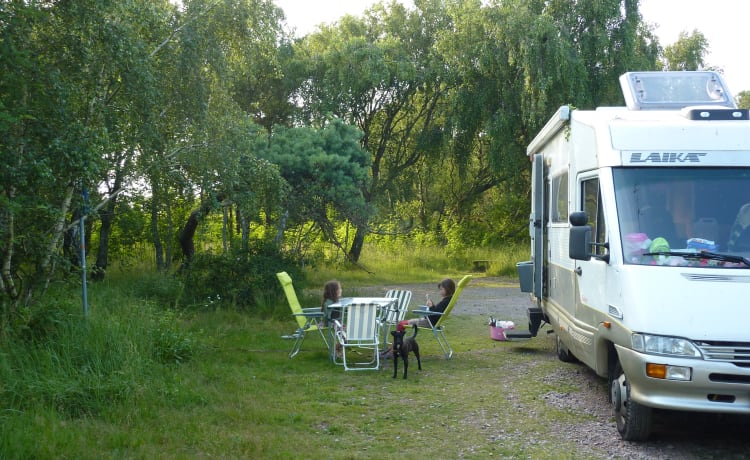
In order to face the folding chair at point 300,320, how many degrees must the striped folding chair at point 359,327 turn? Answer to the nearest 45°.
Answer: approximately 45° to its left

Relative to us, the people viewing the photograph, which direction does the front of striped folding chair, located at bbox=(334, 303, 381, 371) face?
facing away from the viewer

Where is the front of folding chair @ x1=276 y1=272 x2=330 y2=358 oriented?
to the viewer's right

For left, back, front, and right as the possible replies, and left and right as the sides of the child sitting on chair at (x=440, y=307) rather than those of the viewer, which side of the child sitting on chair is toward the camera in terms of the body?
left

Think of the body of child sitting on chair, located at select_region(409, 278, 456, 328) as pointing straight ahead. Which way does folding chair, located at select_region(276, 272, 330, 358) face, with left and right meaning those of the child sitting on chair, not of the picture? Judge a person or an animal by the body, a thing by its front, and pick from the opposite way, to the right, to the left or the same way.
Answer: the opposite way

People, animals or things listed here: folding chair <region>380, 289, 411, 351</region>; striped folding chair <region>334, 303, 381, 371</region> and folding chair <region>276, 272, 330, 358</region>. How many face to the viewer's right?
1

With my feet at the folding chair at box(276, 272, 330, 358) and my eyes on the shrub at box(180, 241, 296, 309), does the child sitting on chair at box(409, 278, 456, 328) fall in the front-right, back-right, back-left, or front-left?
back-right

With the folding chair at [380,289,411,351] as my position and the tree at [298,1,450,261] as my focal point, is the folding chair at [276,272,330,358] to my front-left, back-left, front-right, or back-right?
back-left

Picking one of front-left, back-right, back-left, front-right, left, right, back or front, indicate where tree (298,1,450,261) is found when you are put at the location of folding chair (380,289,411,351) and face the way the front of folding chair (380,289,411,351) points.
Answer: back-right

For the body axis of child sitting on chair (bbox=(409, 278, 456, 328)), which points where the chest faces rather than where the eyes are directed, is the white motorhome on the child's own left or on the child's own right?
on the child's own left

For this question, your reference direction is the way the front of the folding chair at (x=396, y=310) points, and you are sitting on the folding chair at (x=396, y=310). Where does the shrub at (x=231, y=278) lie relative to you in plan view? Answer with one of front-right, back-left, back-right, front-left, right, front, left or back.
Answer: right

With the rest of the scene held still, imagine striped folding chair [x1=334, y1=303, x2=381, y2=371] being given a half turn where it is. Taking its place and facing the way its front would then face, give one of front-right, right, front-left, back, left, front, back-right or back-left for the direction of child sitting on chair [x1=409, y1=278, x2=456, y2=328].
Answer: back-left

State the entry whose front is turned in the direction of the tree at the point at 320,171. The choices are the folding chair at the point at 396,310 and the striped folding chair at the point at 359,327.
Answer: the striped folding chair
